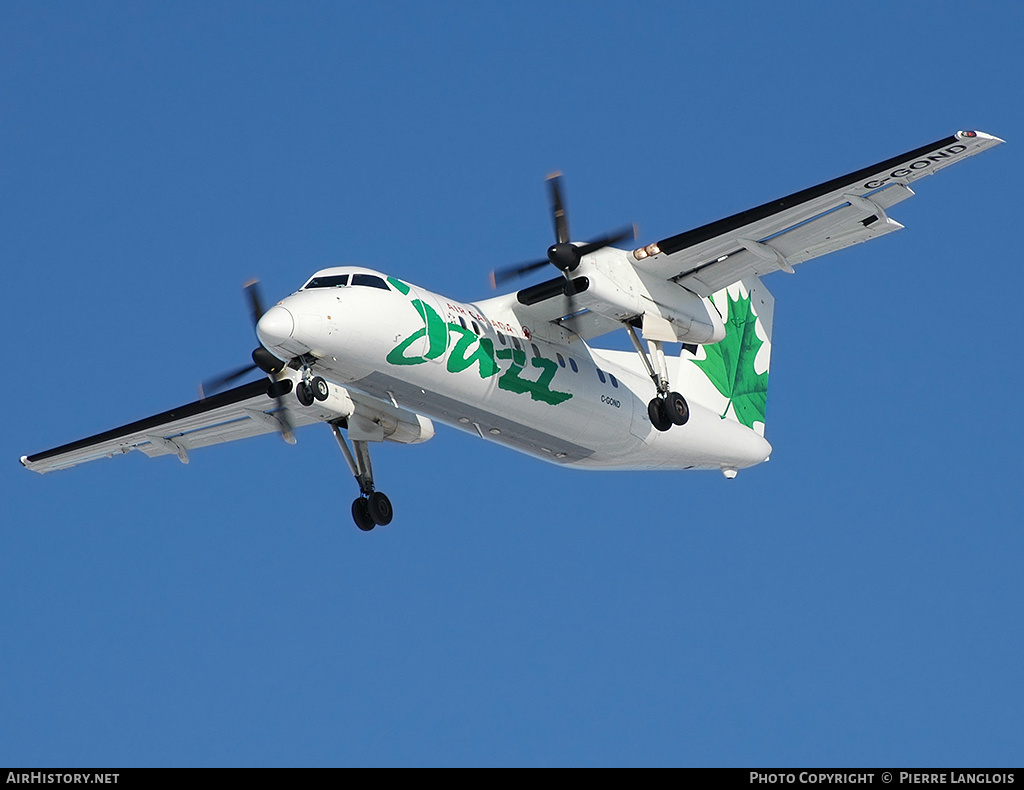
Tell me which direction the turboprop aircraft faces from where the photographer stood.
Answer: facing the viewer and to the left of the viewer
